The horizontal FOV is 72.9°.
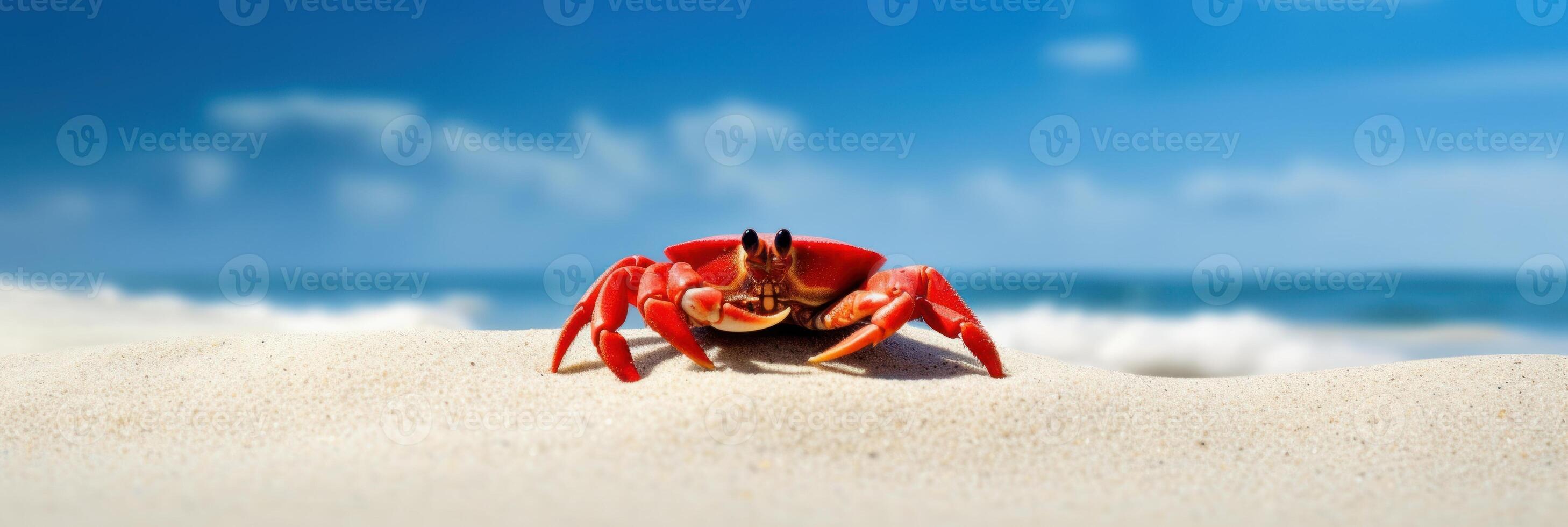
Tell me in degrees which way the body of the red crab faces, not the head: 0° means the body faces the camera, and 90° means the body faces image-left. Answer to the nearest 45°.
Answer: approximately 0°
